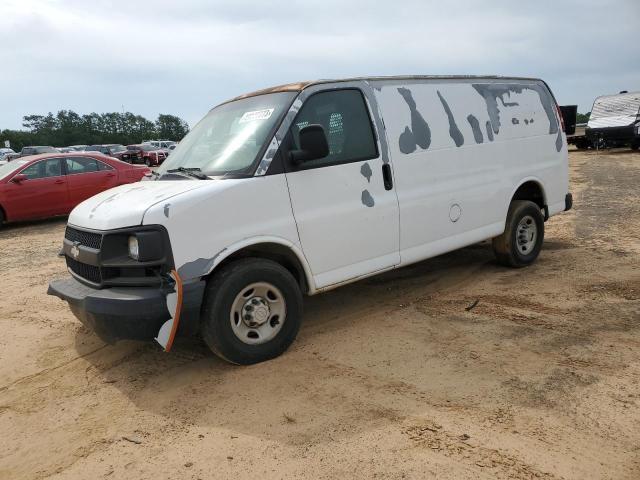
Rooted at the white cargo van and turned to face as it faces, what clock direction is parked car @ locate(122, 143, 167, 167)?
The parked car is roughly at 4 o'clock from the white cargo van.

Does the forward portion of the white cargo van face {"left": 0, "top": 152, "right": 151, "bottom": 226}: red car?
no

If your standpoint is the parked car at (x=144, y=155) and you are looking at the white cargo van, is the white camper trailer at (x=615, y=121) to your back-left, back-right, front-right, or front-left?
front-left

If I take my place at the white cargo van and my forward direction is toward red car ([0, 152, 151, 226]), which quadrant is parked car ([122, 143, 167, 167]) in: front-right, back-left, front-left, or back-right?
front-right

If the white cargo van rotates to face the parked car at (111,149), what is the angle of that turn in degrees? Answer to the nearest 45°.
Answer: approximately 135° to its right

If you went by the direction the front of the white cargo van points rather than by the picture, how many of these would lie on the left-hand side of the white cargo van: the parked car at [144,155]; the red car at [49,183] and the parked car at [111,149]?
0

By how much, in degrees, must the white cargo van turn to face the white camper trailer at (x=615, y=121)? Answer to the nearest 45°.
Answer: approximately 180°

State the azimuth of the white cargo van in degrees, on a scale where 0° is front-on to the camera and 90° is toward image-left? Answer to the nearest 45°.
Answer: approximately 45°

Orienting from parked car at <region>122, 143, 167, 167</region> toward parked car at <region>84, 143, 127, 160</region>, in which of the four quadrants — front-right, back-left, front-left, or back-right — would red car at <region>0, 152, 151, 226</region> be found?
back-left

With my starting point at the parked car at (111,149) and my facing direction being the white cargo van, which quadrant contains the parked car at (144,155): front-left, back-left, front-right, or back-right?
front-left
